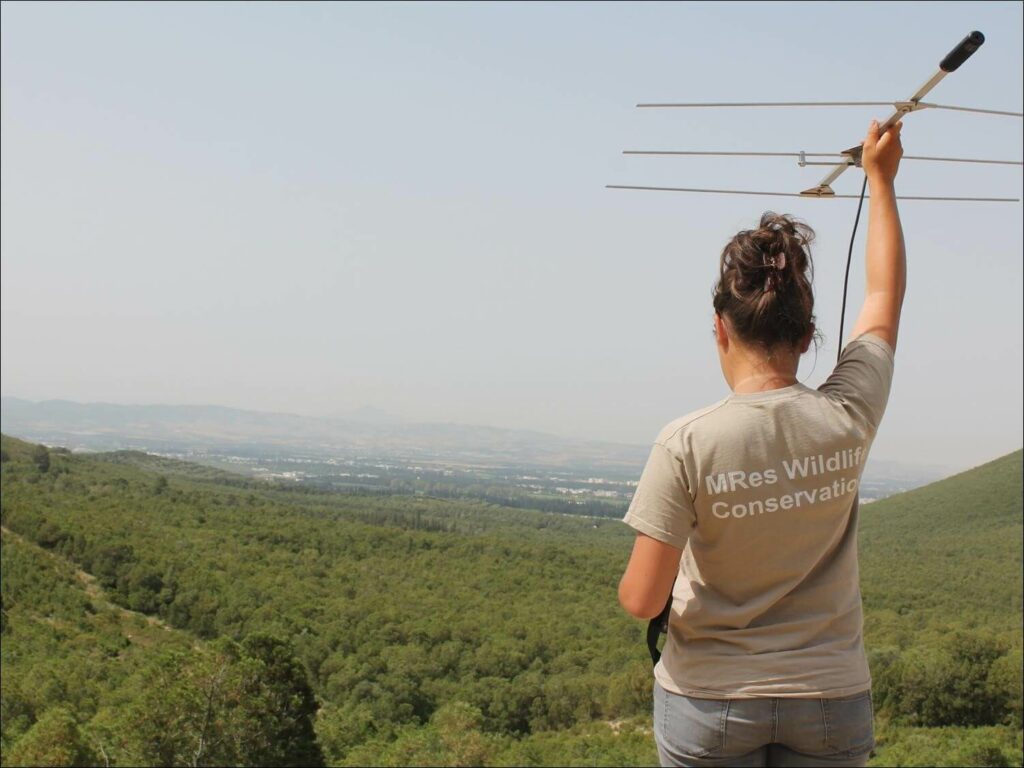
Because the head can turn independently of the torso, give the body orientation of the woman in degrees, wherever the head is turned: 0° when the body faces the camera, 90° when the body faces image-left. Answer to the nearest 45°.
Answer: approximately 180°

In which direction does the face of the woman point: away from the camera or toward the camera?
away from the camera

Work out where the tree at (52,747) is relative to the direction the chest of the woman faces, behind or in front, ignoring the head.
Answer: in front
